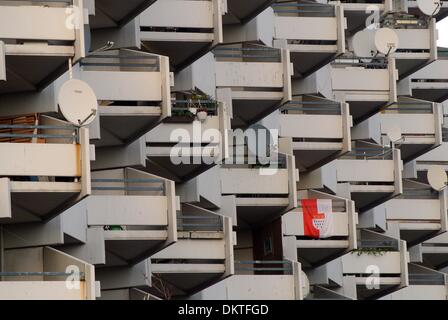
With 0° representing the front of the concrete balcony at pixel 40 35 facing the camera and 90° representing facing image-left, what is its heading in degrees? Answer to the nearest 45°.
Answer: approximately 0°
